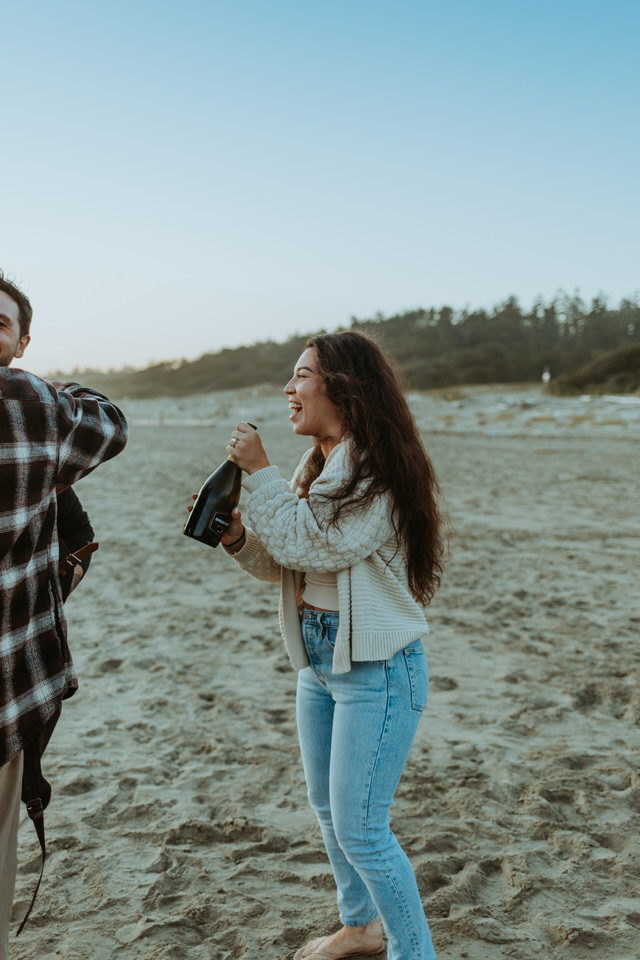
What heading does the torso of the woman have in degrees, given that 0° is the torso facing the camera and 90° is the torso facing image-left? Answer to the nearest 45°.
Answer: approximately 90°

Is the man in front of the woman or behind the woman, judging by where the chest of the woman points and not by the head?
in front

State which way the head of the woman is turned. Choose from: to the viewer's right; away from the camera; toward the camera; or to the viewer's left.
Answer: to the viewer's left
